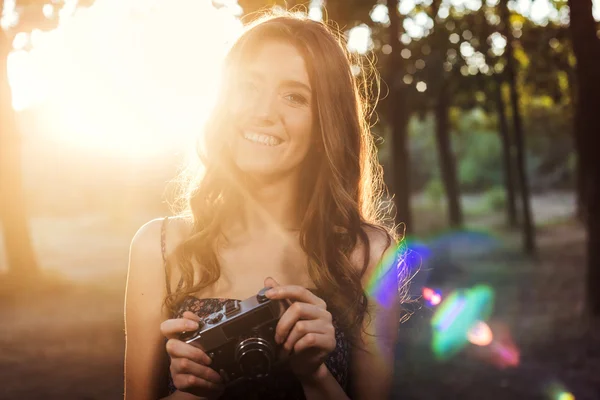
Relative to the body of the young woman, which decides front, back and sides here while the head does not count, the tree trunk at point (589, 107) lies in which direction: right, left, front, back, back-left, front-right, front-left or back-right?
back-left

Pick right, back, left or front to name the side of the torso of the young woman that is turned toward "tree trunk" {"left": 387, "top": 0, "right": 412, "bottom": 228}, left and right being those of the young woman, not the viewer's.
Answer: back

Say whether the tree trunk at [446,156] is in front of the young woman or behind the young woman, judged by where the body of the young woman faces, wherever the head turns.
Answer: behind

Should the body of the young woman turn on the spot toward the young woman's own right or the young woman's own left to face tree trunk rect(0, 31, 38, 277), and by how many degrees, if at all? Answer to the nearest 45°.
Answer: approximately 135° to the young woman's own right

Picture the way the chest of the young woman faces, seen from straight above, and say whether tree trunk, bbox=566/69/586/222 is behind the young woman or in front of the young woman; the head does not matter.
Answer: behind

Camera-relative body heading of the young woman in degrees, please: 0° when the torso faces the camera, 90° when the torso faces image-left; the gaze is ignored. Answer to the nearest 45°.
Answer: approximately 0°

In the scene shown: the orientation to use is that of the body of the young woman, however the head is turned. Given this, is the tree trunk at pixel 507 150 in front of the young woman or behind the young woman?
behind

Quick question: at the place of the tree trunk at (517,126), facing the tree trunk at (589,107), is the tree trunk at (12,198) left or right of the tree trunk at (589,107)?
right
